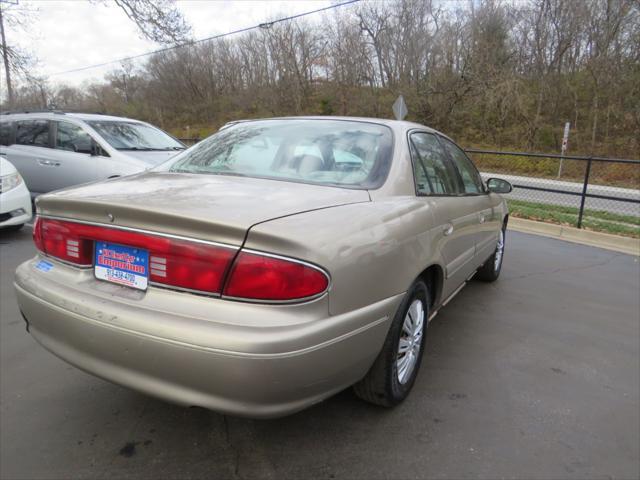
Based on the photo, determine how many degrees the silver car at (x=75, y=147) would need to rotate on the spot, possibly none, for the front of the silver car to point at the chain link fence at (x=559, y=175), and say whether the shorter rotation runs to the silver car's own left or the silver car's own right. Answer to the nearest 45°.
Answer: approximately 45° to the silver car's own left

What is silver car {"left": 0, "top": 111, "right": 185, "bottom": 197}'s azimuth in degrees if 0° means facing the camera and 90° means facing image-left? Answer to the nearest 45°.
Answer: approximately 315°

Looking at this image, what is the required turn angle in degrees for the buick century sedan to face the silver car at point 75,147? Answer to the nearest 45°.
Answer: approximately 90° to its left

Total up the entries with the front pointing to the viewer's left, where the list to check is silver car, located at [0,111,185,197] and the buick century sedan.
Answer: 0

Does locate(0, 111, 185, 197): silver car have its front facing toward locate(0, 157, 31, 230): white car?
no

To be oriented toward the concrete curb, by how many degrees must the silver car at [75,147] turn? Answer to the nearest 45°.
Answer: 0° — it already faces it

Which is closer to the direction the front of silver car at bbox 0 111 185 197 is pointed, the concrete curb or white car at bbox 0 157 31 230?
the concrete curb

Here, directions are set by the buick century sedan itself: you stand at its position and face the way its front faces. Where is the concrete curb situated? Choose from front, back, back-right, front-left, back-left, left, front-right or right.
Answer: front

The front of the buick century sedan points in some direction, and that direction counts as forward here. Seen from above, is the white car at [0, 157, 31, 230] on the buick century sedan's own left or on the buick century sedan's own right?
on the buick century sedan's own left

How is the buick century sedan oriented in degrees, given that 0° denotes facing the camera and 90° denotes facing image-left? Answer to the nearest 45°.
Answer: approximately 225°
